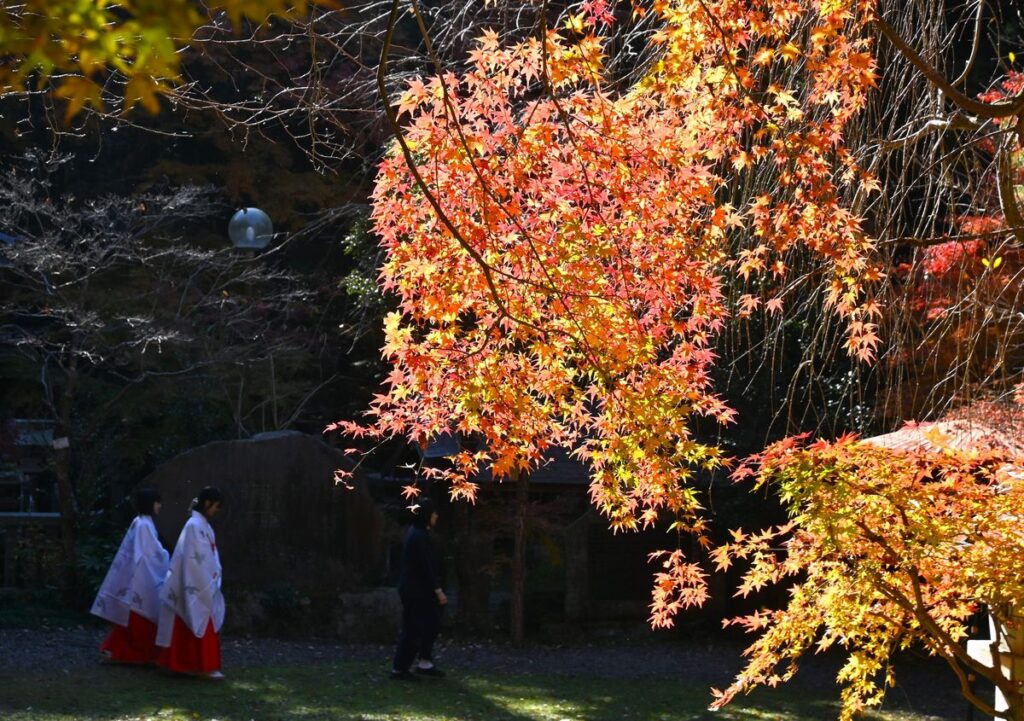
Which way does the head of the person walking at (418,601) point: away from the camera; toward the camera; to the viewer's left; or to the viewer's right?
to the viewer's right

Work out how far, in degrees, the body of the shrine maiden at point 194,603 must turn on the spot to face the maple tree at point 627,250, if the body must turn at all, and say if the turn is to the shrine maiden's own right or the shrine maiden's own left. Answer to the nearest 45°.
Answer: approximately 90° to the shrine maiden's own right

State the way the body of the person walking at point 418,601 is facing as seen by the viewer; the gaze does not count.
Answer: to the viewer's right
